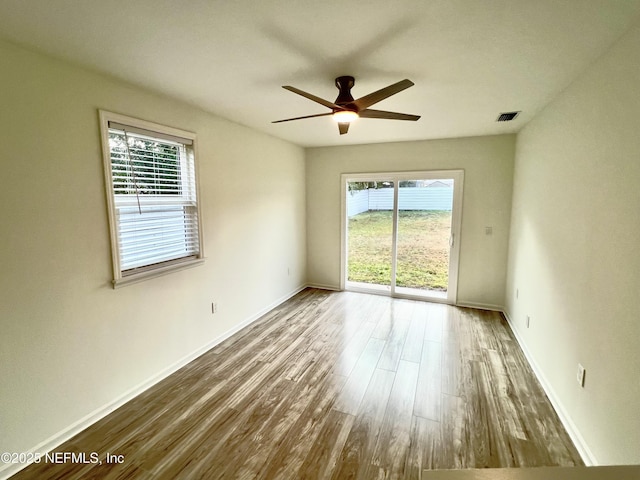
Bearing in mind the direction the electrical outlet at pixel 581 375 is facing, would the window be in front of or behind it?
in front

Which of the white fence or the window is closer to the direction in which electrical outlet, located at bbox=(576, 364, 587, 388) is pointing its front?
the window

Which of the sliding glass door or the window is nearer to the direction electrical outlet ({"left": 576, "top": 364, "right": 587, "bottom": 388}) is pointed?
the window

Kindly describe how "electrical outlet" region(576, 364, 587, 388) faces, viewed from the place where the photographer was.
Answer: facing the viewer and to the left of the viewer

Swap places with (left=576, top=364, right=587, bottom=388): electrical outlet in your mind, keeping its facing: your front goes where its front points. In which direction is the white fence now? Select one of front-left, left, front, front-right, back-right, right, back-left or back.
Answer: right

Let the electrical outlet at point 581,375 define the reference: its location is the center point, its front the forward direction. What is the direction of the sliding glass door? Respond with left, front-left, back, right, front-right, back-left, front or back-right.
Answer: right

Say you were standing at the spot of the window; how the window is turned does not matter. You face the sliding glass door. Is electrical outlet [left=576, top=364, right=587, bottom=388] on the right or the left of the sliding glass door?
right
